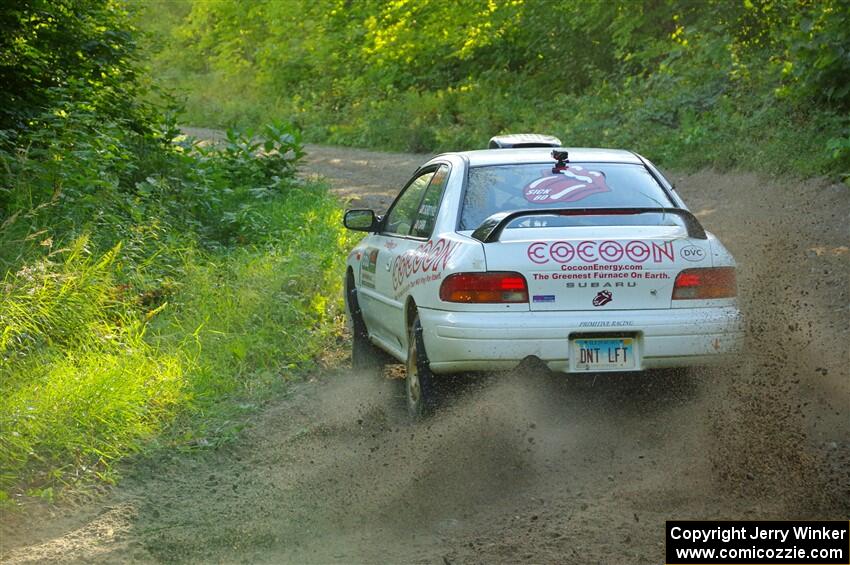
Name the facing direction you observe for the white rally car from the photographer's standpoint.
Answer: facing away from the viewer and to the left of the viewer
